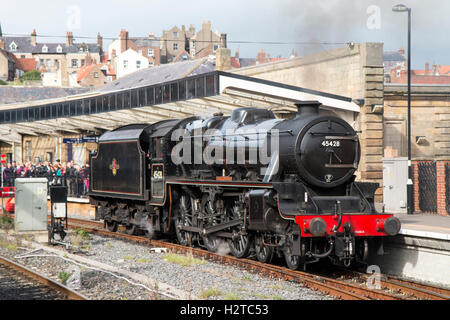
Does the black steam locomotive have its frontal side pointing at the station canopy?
no

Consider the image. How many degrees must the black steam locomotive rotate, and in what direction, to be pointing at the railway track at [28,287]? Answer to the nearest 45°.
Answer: approximately 90° to its right

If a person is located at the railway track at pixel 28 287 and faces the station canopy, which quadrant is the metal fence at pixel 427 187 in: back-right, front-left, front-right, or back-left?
front-right

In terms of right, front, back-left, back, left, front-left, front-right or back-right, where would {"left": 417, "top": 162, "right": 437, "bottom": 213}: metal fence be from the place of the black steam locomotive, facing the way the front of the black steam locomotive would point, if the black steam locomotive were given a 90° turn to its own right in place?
back

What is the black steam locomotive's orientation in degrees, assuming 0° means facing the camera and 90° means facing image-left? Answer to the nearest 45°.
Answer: approximately 315°
